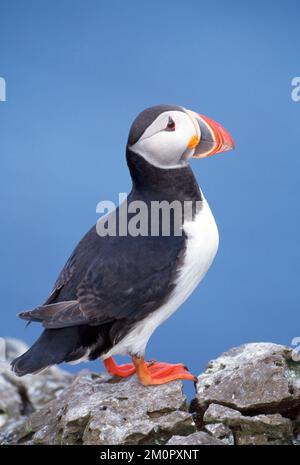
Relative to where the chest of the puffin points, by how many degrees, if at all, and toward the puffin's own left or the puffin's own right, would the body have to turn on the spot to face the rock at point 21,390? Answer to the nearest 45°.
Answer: approximately 135° to the puffin's own left

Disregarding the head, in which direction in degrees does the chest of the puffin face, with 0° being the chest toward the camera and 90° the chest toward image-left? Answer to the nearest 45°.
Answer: approximately 270°
